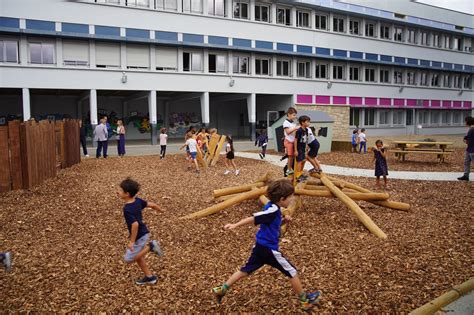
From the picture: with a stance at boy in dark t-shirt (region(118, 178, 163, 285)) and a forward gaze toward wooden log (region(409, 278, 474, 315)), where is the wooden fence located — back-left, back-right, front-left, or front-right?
back-left

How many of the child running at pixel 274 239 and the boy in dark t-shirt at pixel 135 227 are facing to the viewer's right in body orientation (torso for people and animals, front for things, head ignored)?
1

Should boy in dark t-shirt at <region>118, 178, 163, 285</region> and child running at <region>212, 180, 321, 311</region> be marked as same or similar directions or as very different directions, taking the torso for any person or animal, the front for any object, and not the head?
very different directions

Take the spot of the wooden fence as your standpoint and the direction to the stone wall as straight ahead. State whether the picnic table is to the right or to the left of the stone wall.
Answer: right
